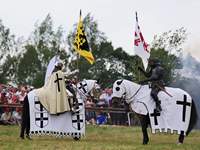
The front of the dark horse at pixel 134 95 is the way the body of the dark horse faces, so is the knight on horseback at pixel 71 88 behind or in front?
in front

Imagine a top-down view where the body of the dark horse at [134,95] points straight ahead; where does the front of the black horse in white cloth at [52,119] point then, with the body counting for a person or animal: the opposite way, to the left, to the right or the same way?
the opposite way

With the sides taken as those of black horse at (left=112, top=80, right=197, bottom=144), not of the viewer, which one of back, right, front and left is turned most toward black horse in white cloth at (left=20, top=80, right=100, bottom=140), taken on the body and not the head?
front

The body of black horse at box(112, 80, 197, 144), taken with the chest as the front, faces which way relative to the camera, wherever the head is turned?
to the viewer's left

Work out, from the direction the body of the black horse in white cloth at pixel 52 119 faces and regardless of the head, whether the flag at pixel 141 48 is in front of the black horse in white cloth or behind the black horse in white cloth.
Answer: in front

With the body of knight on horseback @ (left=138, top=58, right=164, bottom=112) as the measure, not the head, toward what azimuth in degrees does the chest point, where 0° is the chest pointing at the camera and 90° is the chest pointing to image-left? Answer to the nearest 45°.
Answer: approximately 90°

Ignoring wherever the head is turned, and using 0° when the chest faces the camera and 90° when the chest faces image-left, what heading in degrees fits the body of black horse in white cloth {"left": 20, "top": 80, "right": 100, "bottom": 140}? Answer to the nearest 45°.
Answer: approximately 270°
